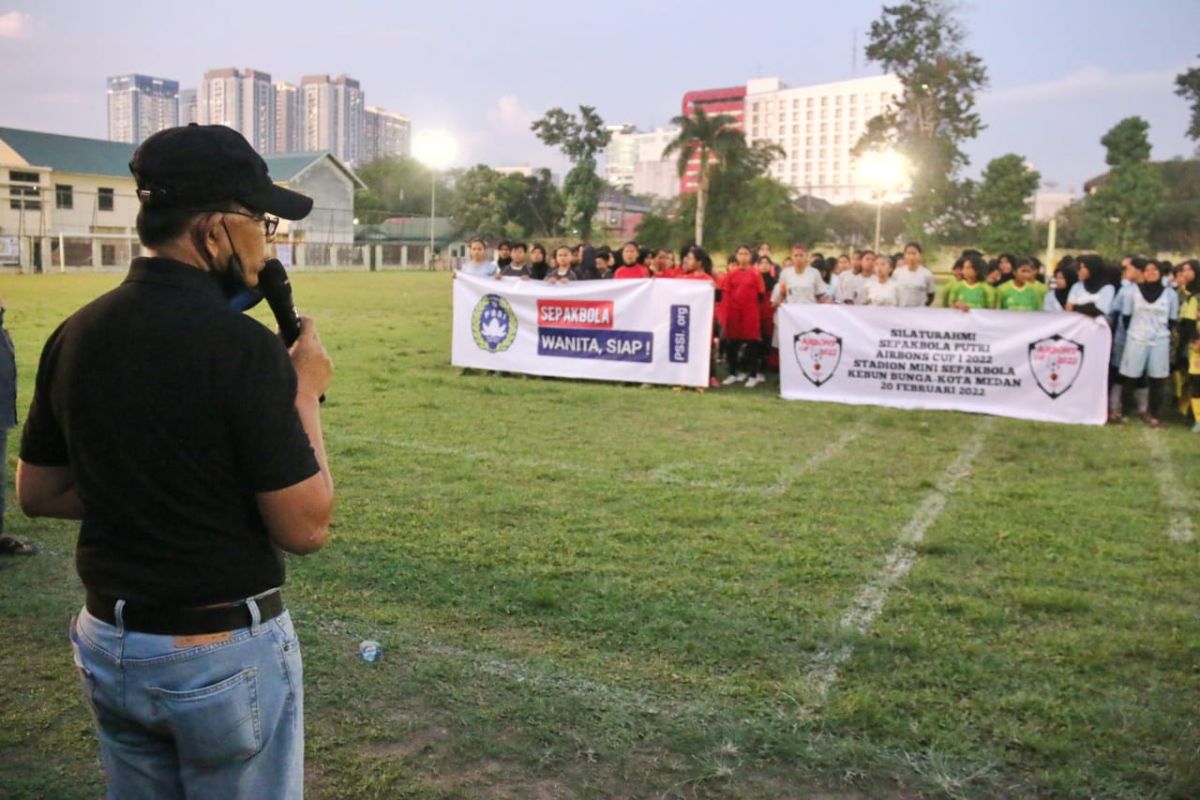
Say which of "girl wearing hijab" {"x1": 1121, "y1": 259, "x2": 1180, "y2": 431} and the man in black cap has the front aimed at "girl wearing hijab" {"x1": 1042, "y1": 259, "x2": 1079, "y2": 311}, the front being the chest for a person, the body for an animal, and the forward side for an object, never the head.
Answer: the man in black cap

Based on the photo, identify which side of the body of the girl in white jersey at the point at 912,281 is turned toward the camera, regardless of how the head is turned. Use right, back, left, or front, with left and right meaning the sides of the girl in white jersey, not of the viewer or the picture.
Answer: front

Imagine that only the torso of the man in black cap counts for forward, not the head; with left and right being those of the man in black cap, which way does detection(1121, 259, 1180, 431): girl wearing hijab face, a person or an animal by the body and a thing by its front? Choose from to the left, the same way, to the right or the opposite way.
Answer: the opposite way

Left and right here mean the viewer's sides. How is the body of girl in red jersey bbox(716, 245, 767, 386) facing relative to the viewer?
facing the viewer

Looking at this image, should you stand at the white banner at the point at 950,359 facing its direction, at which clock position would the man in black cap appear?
The man in black cap is roughly at 12 o'clock from the white banner.

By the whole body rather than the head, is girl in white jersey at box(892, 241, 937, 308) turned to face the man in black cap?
yes

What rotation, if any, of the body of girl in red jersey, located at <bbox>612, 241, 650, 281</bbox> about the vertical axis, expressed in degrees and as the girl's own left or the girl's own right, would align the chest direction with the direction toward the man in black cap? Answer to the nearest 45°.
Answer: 0° — they already face them

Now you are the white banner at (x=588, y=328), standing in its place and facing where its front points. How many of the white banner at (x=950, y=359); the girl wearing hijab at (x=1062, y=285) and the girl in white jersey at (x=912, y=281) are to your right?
0

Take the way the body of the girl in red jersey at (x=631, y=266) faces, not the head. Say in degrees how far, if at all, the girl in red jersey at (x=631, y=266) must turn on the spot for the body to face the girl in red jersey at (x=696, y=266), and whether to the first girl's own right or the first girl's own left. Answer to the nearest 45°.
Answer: approximately 45° to the first girl's own left

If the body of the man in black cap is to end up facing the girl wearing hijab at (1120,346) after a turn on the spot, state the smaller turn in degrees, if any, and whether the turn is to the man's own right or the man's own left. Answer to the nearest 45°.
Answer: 0° — they already face them

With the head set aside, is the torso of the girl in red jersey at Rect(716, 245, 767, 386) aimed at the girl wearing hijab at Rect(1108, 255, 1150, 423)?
no

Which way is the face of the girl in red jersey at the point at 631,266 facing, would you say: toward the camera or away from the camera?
toward the camera

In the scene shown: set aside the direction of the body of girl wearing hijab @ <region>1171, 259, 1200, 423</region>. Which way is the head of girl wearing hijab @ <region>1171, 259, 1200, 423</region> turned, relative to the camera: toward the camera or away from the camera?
toward the camera
